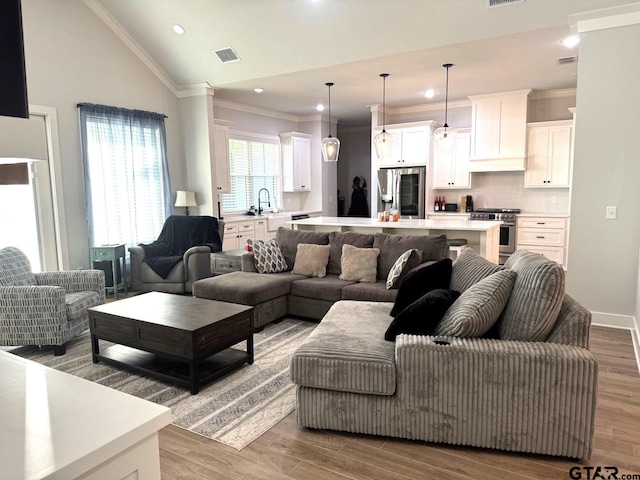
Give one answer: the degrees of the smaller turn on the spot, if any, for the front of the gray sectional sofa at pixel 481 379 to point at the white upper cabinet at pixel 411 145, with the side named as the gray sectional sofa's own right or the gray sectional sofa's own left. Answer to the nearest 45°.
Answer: approximately 90° to the gray sectional sofa's own right

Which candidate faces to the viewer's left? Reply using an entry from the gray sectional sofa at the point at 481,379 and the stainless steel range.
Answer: the gray sectional sofa

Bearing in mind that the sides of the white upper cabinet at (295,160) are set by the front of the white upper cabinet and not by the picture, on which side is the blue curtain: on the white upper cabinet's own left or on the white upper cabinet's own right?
on the white upper cabinet's own right

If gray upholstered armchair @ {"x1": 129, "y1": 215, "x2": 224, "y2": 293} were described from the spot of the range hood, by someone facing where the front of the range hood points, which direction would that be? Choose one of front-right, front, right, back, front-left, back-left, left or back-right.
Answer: front-right

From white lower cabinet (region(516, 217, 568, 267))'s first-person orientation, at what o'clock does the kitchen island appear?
The kitchen island is roughly at 1 o'clock from the white lower cabinet.

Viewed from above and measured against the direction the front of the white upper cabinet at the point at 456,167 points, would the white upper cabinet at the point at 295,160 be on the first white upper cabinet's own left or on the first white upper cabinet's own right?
on the first white upper cabinet's own right

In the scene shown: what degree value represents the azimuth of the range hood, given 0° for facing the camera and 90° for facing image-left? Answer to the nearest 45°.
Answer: approximately 0°

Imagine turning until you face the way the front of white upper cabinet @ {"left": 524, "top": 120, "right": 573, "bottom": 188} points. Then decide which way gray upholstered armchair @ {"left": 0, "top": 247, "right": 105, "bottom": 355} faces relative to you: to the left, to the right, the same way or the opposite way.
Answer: to the left
